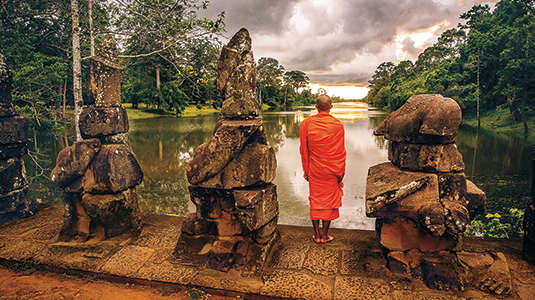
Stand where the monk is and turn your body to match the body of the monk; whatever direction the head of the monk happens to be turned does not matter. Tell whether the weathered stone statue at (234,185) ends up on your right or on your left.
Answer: on your left

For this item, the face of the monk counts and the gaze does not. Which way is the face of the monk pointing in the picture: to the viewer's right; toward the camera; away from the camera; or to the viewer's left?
away from the camera

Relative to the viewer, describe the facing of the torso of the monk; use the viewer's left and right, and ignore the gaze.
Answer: facing away from the viewer

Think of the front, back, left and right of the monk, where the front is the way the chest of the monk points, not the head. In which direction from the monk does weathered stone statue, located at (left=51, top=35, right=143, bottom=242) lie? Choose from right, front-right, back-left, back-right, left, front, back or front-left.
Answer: left

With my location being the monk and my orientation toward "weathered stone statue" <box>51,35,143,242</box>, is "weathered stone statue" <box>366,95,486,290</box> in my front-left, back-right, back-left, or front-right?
back-left
